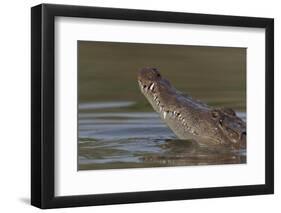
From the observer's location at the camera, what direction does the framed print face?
facing the viewer and to the right of the viewer
